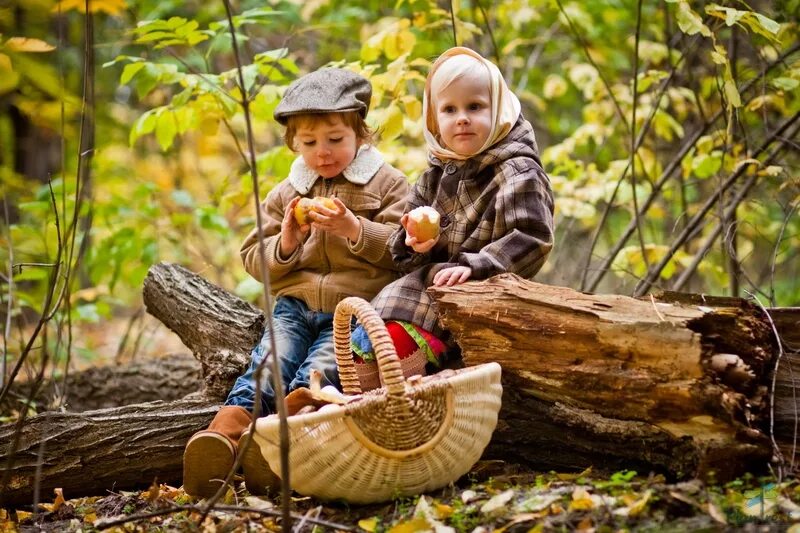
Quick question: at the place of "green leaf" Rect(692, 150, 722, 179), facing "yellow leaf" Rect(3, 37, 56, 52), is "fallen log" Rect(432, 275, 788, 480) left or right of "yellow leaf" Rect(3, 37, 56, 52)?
left

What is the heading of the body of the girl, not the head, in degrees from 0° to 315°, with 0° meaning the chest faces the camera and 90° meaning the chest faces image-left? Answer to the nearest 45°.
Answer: approximately 45°

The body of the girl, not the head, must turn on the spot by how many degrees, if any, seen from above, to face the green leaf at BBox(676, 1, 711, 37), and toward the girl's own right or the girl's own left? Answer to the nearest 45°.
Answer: approximately 135° to the girl's own left

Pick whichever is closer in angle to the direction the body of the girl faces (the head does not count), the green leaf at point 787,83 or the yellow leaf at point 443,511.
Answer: the yellow leaf

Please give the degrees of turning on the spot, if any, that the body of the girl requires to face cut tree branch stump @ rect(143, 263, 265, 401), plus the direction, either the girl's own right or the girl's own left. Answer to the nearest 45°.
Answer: approximately 90° to the girl's own right

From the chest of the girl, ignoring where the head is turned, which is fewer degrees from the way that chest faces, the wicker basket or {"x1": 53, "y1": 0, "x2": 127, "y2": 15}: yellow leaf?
the wicker basket

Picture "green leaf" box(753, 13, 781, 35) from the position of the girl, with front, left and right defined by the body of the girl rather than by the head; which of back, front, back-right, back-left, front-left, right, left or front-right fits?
back-left

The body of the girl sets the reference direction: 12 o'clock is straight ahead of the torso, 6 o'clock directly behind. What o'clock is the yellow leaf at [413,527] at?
The yellow leaf is roughly at 11 o'clock from the girl.

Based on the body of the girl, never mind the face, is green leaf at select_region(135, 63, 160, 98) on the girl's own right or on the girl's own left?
on the girl's own right

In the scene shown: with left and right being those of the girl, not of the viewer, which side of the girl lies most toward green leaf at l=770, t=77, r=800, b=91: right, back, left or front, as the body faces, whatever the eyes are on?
back

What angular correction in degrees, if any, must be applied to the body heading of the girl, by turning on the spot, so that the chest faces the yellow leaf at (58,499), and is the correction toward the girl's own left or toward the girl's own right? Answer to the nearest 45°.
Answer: approximately 45° to the girl's own right
